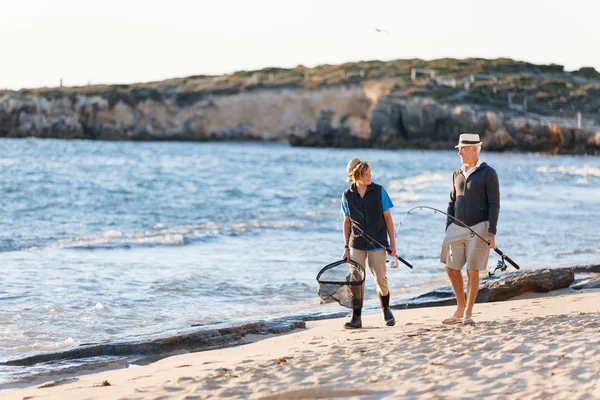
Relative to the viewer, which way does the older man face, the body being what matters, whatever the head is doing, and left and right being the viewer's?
facing the viewer and to the left of the viewer
